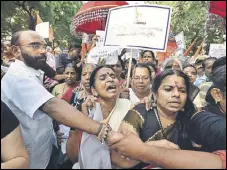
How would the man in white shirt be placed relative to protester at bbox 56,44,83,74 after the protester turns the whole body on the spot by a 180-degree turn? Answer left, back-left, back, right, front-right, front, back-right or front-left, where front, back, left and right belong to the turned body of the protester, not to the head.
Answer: back-left

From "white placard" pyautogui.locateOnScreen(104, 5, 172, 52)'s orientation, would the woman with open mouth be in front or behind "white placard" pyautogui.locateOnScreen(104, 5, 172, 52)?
in front

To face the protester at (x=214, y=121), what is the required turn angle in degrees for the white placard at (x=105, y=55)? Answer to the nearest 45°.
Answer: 0° — it already faces them

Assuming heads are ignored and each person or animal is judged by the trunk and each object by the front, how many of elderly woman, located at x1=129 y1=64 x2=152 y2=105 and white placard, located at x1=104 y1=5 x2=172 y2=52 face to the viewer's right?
0

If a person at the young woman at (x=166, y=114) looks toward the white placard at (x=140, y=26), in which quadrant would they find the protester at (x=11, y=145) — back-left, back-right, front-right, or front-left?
back-left

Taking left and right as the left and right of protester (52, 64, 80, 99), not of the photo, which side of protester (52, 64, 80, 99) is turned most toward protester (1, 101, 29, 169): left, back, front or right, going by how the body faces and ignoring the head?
front

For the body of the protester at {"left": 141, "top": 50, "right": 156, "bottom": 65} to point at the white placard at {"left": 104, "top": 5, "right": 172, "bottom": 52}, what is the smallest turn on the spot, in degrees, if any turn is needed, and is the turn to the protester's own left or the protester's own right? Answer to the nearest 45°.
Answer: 0° — they already face it

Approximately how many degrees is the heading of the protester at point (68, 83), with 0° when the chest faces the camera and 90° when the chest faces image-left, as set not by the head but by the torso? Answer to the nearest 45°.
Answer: approximately 0°

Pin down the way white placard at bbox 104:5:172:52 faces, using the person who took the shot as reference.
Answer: facing the viewer

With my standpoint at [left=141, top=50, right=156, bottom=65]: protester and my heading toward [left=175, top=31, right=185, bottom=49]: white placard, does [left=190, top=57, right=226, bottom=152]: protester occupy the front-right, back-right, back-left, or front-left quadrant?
back-right
